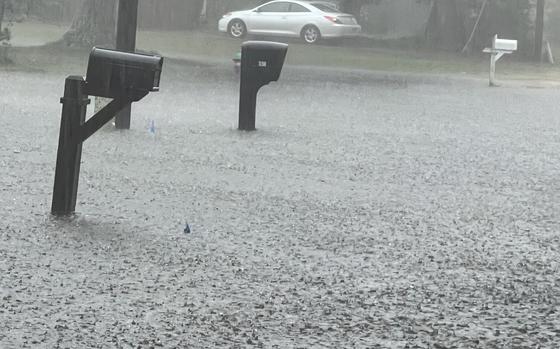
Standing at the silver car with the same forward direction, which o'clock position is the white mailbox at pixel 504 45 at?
The white mailbox is roughly at 7 o'clock from the silver car.

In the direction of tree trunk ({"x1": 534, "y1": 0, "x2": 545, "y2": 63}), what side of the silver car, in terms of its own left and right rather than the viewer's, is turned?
back

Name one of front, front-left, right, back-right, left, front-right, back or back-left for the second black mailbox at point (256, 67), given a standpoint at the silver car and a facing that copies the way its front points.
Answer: back-left

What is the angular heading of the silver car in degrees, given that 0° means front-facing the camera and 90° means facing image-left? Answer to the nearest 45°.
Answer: approximately 135°

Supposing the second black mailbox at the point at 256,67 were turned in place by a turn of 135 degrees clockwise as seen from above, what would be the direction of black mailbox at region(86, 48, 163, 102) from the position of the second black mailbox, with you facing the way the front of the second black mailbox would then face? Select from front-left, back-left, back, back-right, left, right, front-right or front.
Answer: front-left
